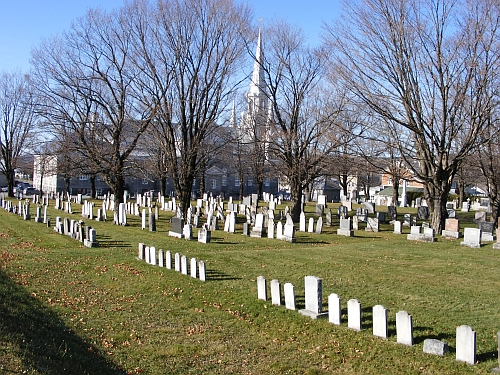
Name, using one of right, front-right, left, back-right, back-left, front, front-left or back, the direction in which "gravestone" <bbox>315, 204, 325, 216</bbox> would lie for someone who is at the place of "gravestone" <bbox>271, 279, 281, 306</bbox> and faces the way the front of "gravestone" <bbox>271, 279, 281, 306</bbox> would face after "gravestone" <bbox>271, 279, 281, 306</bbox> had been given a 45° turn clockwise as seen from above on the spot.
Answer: right

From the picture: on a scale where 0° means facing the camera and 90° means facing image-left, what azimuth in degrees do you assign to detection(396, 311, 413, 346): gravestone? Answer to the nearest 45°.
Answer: approximately 45°

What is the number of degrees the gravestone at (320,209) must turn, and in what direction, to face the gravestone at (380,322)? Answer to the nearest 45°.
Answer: approximately 45° to its left

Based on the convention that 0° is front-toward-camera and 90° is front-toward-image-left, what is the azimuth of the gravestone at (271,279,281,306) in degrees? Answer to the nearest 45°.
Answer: approximately 45°

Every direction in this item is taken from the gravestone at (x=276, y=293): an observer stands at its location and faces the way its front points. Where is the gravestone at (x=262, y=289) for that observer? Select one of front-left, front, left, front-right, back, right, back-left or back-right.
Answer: right

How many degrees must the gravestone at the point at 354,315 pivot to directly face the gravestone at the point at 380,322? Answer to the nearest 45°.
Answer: approximately 90° to its left

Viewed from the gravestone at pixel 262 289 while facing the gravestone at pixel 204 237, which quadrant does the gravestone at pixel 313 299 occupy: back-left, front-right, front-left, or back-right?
back-right
